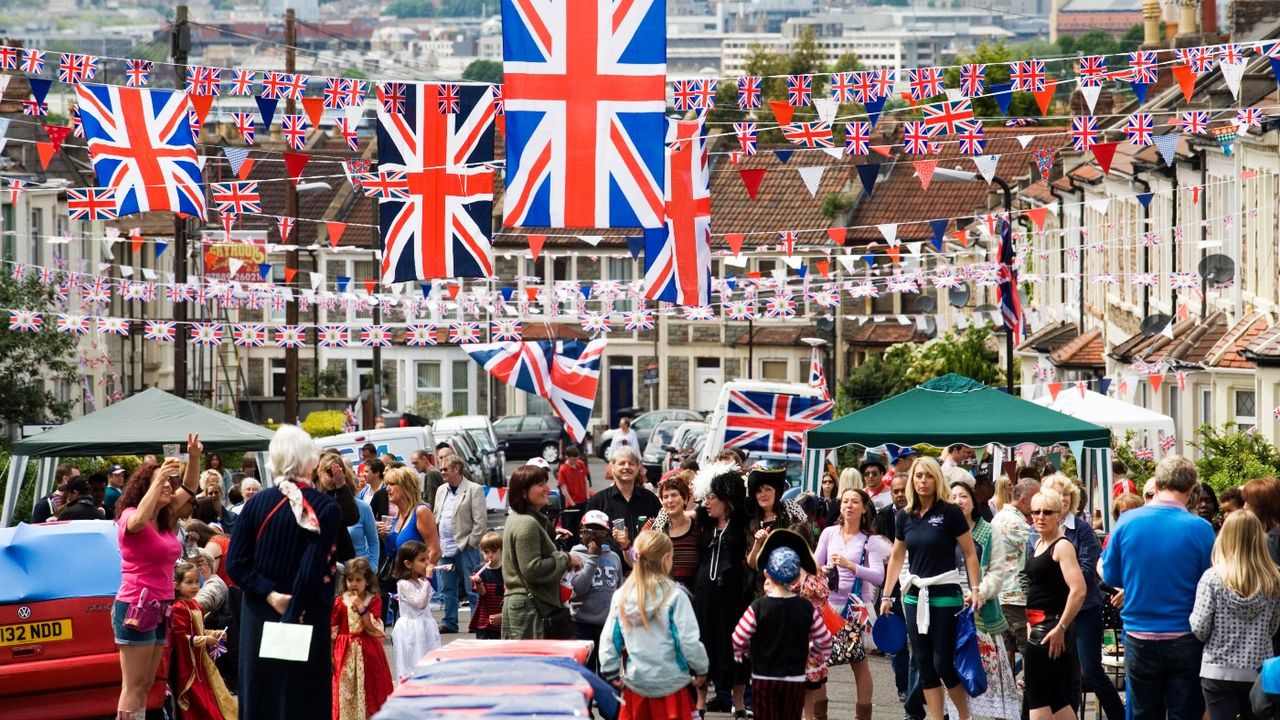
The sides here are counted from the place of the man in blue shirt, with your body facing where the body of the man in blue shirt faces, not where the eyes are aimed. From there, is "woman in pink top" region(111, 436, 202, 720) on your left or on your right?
on your left

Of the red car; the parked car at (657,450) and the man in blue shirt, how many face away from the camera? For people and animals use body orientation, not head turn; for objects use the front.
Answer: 2

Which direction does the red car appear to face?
away from the camera

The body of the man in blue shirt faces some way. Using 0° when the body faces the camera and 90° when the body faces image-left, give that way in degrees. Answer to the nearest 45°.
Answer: approximately 180°

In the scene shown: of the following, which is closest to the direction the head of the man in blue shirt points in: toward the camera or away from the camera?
away from the camera

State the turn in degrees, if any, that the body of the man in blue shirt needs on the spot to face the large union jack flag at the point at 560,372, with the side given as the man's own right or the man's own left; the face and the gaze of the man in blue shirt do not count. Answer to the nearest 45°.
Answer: approximately 45° to the man's own left

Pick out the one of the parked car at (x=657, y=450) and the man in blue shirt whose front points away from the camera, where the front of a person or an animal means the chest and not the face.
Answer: the man in blue shirt
